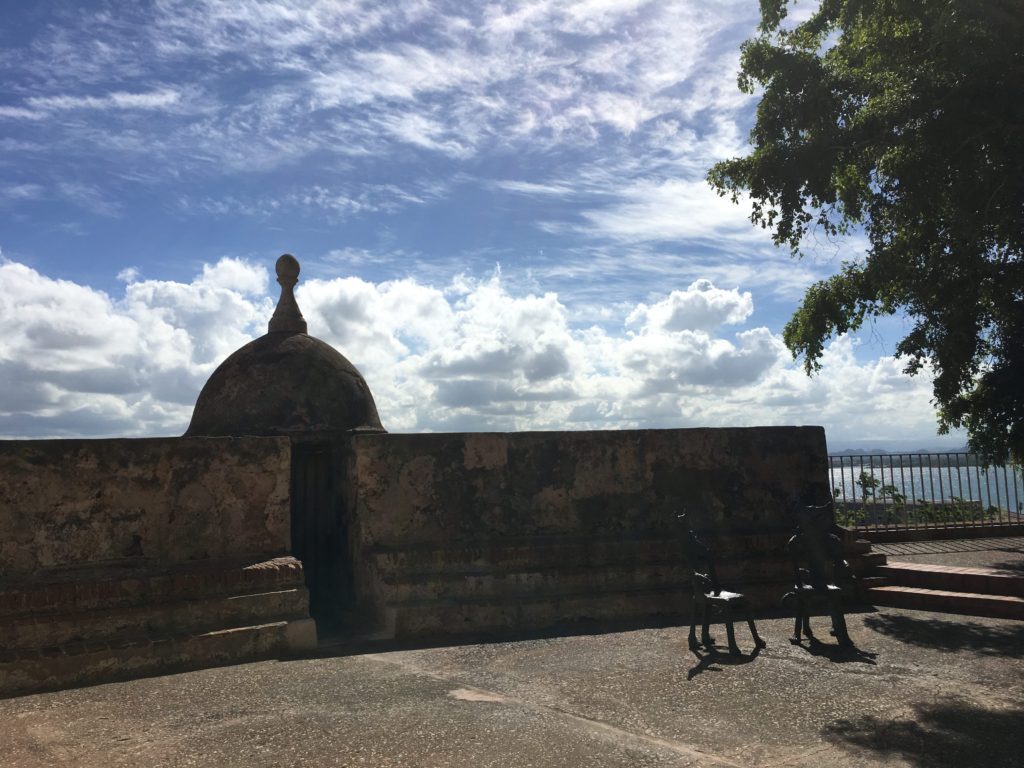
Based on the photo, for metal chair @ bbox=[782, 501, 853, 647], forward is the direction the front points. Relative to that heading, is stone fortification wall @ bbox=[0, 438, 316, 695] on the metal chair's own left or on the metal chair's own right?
on the metal chair's own right

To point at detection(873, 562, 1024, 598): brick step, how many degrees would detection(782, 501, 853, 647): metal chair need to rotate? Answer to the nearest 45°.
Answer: approximately 135° to its left

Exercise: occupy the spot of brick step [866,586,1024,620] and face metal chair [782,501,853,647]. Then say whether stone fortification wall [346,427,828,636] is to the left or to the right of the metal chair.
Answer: right

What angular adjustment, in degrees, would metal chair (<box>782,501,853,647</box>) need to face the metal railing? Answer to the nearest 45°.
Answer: approximately 180°

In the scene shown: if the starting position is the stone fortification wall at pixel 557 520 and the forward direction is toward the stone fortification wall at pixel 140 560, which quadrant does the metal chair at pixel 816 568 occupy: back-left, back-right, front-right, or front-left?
back-left

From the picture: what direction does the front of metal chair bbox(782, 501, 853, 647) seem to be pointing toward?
toward the camera

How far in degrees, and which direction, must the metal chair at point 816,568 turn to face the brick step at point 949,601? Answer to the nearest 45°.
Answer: approximately 135° to its left

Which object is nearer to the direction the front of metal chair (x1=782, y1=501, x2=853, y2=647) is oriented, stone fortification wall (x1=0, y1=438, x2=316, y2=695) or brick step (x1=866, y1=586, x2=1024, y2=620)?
the stone fortification wall
